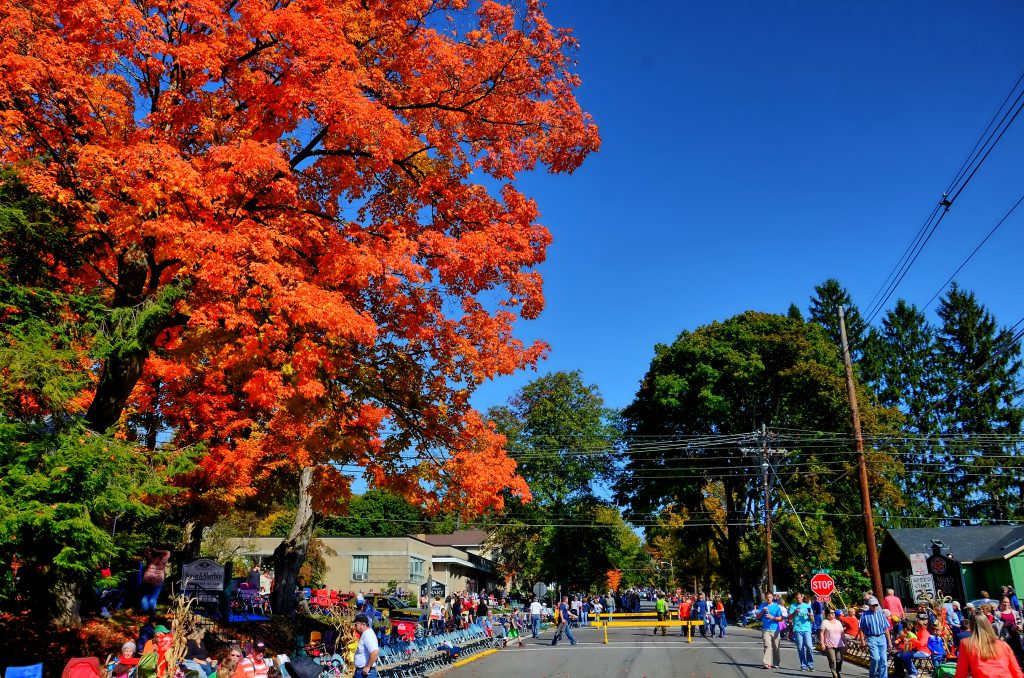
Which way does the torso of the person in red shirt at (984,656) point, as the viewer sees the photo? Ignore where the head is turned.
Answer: away from the camera

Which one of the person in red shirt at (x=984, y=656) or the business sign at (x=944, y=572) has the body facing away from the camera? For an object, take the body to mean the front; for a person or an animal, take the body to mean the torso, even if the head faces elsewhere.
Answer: the person in red shirt

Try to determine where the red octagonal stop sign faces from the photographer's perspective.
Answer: facing the viewer

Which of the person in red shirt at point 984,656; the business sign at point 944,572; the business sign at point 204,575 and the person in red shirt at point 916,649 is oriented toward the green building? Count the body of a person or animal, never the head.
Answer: the person in red shirt at point 984,656

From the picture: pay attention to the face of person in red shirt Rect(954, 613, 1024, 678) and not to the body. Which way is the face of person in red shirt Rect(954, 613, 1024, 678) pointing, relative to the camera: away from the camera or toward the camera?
away from the camera

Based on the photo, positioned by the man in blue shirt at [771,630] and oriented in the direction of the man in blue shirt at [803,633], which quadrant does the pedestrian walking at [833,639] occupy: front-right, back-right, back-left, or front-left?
front-right

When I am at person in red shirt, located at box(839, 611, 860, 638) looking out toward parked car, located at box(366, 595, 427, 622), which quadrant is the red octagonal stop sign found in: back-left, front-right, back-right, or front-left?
front-right

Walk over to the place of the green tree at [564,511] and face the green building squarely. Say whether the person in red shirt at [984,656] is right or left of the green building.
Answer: right

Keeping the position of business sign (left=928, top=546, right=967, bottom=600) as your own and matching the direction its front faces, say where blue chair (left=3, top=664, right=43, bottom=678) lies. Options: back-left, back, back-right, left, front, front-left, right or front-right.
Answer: front-right

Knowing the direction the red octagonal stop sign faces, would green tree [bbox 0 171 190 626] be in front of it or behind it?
in front

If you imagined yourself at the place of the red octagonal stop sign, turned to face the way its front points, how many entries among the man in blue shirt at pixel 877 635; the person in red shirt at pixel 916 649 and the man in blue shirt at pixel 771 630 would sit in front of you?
3

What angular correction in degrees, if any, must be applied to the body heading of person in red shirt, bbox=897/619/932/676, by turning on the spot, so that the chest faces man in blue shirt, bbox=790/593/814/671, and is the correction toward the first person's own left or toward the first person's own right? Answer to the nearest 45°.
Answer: approximately 45° to the first person's own right

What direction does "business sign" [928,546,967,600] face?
toward the camera

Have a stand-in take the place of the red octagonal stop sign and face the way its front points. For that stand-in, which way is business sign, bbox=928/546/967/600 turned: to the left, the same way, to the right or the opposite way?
the same way

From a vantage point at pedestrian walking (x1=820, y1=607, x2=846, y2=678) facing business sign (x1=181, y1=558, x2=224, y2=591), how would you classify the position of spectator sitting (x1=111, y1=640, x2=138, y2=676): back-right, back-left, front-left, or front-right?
front-left
